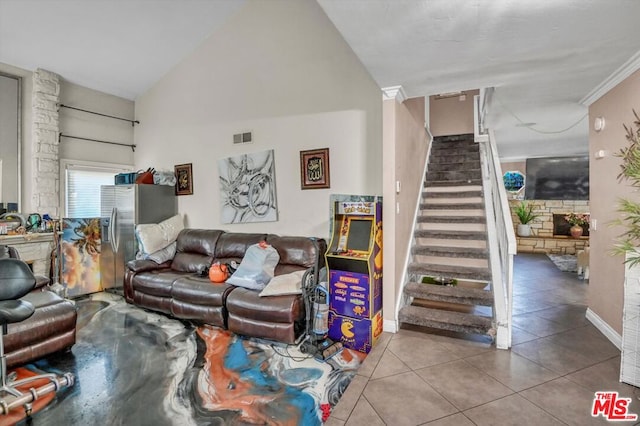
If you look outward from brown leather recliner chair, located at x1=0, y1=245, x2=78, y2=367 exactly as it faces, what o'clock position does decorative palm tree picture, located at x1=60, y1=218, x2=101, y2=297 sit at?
The decorative palm tree picture is roughly at 8 o'clock from the brown leather recliner chair.

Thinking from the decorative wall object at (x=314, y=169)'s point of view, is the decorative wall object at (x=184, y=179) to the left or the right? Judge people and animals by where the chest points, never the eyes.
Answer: on its right

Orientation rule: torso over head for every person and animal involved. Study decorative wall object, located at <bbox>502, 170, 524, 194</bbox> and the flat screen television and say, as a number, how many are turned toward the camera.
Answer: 2

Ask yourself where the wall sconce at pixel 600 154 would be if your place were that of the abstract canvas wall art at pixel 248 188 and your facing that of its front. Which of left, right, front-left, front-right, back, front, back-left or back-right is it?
left

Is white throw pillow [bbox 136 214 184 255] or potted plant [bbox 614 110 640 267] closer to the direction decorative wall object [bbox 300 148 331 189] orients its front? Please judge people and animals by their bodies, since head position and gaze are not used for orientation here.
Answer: the potted plant

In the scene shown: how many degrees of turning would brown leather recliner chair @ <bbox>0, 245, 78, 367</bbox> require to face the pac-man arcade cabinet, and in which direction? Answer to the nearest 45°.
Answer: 0° — it already faces it

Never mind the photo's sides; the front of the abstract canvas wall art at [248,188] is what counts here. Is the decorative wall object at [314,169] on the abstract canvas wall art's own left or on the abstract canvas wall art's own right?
on the abstract canvas wall art's own left

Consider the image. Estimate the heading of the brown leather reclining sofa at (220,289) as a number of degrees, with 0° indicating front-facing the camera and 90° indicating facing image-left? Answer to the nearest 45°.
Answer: approximately 45°

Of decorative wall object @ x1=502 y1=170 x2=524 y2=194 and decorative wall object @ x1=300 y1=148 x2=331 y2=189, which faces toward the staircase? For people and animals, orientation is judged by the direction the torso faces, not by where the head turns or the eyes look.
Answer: decorative wall object @ x1=502 y1=170 x2=524 y2=194

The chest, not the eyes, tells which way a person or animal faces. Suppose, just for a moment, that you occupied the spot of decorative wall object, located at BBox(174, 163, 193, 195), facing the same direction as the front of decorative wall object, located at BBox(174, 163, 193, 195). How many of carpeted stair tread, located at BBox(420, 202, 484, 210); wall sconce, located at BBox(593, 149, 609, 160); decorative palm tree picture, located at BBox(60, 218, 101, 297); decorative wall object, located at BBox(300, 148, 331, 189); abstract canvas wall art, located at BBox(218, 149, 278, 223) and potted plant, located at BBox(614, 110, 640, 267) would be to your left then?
5

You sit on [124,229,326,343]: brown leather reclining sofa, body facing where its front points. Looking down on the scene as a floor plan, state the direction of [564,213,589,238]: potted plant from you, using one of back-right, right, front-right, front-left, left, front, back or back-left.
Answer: back-left

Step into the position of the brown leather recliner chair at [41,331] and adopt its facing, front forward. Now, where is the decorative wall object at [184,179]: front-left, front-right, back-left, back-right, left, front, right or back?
left

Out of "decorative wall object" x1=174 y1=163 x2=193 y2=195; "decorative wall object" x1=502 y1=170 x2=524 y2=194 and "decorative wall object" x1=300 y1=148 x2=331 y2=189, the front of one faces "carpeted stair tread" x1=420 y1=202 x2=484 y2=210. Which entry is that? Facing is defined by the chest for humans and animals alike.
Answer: "decorative wall object" x1=502 y1=170 x2=524 y2=194
